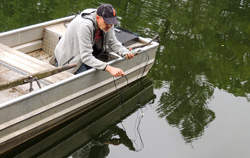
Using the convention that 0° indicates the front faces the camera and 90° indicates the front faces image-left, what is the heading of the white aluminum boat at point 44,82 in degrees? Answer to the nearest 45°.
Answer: approximately 225°

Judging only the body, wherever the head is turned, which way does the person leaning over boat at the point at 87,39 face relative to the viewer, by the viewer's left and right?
facing the viewer and to the right of the viewer
